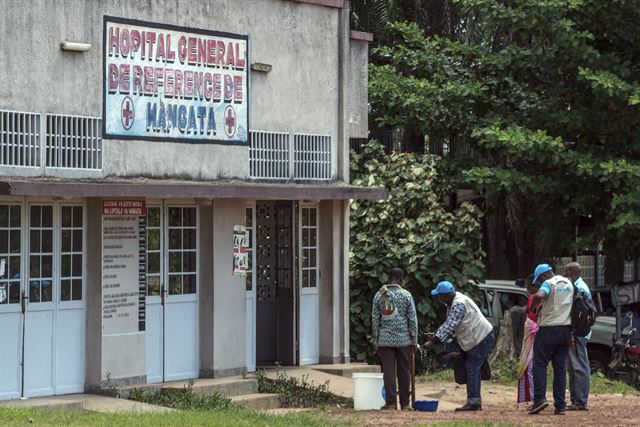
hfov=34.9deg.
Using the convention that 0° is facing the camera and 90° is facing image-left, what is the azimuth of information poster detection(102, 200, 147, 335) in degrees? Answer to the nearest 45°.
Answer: approximately 315°

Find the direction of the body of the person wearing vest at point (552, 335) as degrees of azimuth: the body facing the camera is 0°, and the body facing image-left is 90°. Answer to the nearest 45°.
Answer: approximately 135°

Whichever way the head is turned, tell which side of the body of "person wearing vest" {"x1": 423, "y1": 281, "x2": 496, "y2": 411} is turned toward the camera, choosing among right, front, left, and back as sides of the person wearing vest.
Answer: left

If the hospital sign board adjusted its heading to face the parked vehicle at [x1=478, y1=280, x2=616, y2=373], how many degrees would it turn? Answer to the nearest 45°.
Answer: approximately 90° to its left

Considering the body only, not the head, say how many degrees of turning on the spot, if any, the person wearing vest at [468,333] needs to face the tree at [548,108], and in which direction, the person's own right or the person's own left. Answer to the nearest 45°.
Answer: approximately 90° to the person's own right

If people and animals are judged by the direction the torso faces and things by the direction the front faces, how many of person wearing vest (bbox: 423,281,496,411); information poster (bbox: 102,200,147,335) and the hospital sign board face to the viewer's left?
1

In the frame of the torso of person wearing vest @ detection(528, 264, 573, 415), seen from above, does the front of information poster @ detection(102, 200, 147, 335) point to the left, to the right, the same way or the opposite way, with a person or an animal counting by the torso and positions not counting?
the opposite way

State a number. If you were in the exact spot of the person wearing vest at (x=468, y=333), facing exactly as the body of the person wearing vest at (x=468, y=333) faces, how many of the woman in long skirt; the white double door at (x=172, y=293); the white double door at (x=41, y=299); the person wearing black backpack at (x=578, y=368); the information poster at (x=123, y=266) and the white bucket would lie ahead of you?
4

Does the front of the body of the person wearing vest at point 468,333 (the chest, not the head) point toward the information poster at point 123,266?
yes

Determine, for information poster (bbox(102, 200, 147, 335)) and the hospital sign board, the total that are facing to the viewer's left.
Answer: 0
